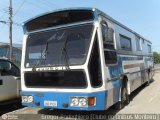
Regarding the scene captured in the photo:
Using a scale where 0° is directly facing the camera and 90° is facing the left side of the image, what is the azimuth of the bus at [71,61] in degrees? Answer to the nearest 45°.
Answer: approximately 45°
